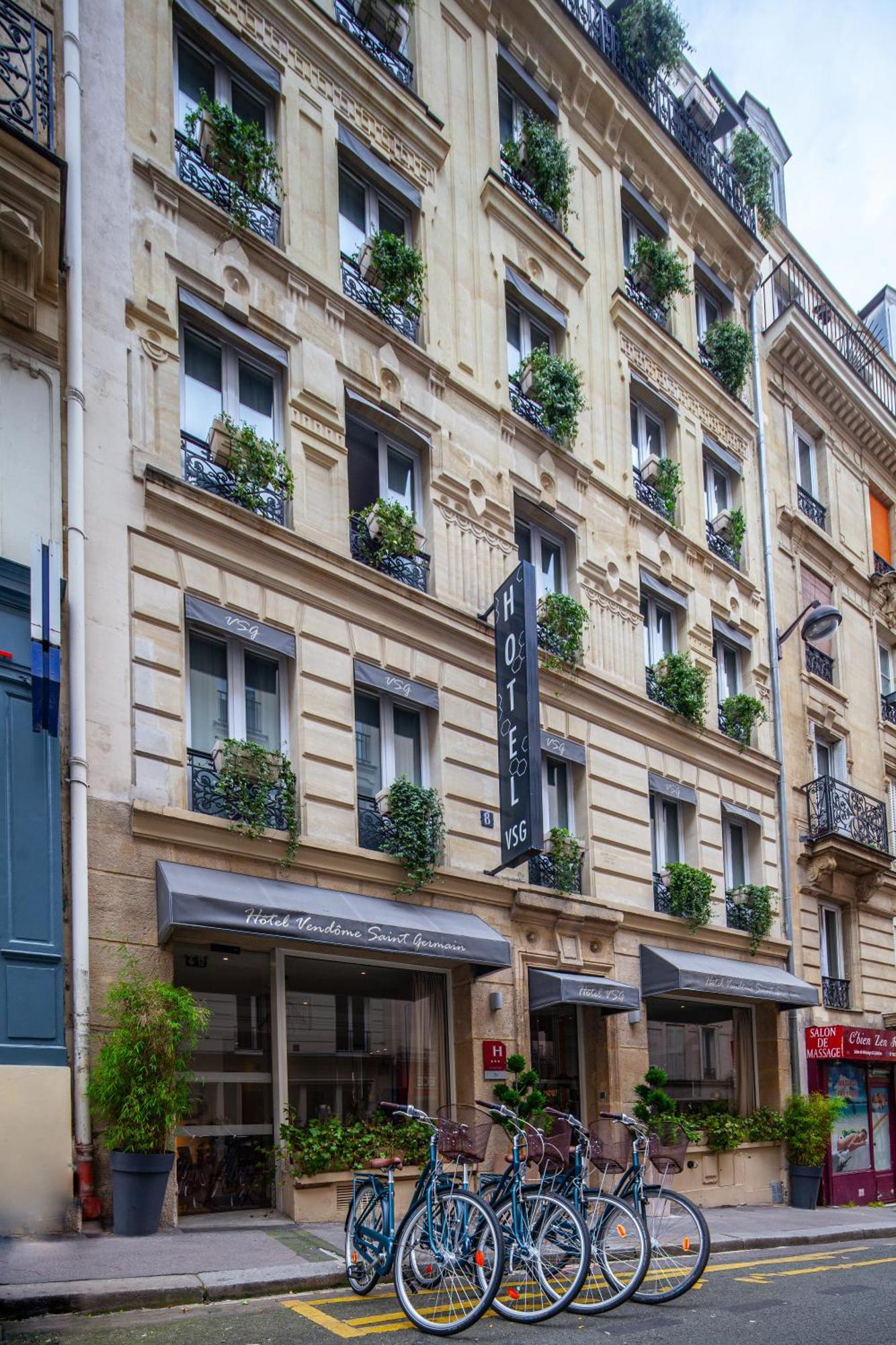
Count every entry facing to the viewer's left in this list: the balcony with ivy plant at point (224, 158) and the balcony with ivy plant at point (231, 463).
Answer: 0

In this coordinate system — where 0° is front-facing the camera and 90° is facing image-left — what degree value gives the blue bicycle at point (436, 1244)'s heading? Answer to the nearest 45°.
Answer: approximately 315°

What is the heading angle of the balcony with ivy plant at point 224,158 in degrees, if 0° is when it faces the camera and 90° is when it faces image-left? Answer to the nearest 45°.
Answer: approximately 315°

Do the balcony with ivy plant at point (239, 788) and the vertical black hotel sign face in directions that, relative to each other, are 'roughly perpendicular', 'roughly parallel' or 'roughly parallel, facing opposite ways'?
roughly perpendicular

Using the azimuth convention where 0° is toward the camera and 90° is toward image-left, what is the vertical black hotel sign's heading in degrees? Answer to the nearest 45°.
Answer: approximately 45°

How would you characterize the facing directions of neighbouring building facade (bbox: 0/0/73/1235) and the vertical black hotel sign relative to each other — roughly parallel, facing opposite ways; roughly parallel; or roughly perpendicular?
roughly perpendicular

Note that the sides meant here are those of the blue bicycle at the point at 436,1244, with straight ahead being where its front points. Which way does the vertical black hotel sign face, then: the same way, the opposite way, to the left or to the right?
to the right

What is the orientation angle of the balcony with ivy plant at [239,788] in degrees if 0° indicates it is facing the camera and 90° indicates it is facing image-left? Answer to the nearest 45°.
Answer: approximately 315°

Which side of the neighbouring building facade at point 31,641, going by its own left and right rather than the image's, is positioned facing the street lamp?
left

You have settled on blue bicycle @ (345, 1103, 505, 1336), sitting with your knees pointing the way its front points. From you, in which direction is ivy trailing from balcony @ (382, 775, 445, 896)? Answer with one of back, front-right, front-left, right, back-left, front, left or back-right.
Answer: back-left
